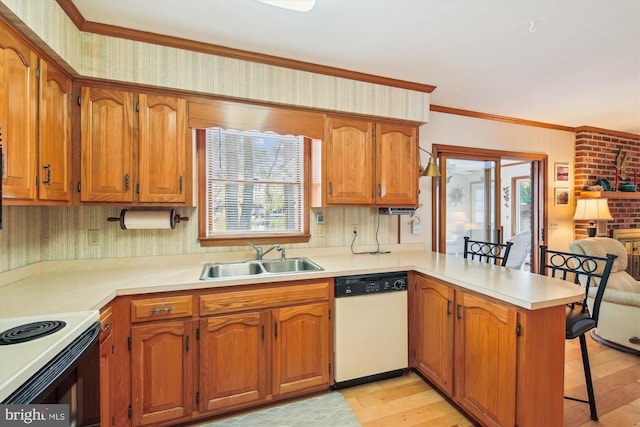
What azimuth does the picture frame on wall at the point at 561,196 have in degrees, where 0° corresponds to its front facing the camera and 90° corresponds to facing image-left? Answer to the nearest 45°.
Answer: approximately 315°

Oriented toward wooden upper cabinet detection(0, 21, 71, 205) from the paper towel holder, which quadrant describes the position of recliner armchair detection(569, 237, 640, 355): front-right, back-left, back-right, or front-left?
back-left

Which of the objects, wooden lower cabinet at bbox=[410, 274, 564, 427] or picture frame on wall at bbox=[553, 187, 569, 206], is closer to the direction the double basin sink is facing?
the wooden lower cabinet

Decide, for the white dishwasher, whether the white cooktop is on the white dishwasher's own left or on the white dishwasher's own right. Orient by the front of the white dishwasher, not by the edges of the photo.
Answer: on the white dishwasher's own right

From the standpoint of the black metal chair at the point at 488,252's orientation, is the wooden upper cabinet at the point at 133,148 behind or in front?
in front

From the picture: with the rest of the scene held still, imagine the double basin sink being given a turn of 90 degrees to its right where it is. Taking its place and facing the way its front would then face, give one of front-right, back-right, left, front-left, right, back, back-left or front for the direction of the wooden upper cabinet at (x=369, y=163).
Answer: back

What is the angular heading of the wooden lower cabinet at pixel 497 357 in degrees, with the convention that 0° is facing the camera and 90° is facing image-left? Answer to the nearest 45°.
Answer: approximately 45°

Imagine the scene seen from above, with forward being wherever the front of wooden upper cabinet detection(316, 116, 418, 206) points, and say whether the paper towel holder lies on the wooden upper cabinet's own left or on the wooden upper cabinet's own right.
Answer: on the wooden upper cabinet's own right

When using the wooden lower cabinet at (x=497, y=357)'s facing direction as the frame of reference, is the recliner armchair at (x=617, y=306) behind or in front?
behind
